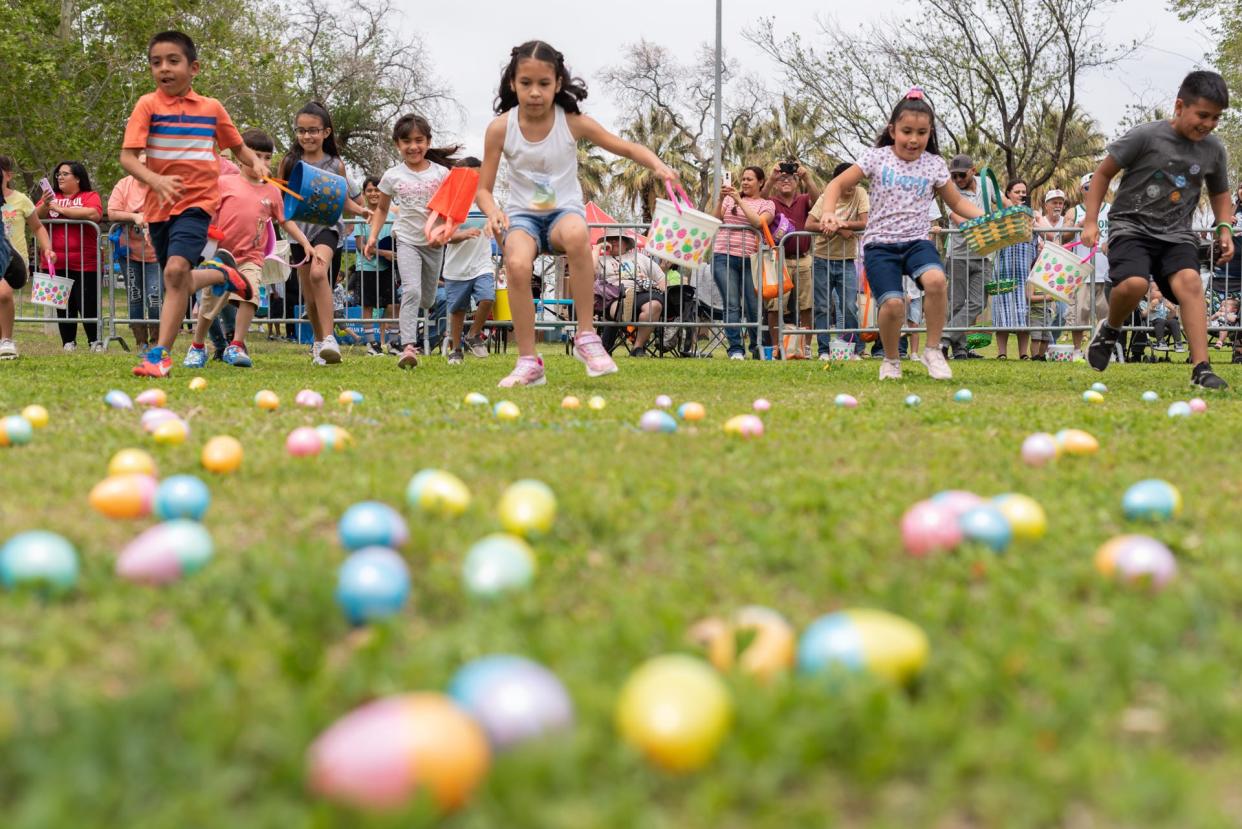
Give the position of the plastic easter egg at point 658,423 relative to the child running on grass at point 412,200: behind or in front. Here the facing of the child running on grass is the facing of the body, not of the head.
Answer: in front

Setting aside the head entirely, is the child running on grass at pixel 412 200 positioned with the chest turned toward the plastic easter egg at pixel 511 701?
yes

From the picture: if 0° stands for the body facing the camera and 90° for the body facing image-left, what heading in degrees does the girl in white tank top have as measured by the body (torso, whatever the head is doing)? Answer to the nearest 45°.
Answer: approximately 0°

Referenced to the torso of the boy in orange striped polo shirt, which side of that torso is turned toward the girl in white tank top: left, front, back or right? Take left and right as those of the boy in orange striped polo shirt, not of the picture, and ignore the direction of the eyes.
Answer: left

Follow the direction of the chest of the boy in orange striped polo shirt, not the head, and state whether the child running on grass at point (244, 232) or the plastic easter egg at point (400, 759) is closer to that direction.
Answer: the plastic easter egg

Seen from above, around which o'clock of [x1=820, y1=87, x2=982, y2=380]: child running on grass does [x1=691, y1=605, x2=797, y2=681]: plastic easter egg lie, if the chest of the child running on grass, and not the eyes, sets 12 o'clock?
The plastic easter egg is roughly at 12 o'clock from the child running on grass.

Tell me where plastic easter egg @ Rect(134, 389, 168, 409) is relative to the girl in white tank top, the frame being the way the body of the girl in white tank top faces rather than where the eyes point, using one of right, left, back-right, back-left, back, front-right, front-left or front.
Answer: front-right

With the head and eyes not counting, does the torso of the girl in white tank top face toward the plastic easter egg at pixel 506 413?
yes

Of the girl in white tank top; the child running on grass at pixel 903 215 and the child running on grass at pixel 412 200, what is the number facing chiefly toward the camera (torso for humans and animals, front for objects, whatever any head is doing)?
3

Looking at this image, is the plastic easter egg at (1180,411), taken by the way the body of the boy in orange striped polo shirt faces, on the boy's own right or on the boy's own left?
on the boy's own left
